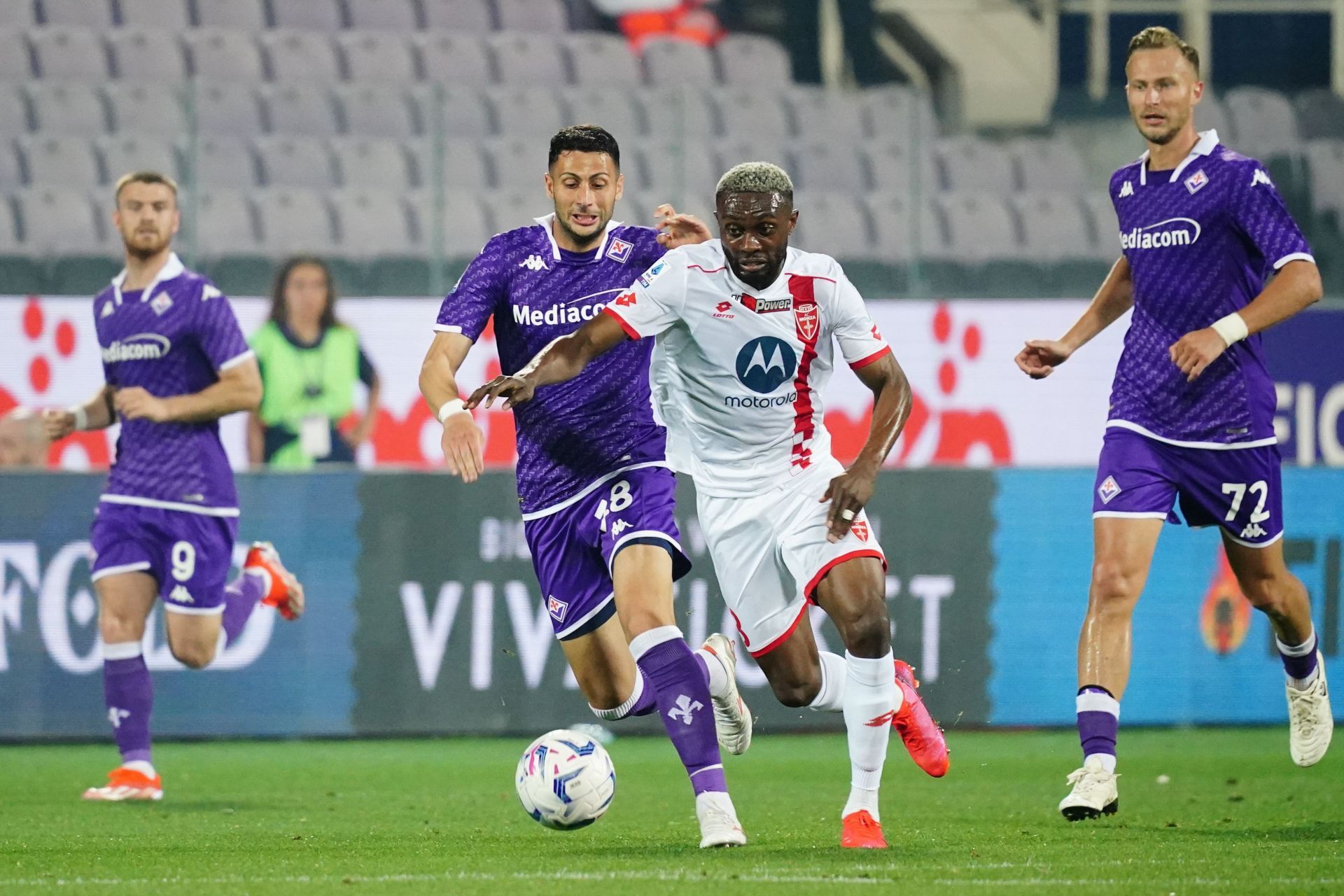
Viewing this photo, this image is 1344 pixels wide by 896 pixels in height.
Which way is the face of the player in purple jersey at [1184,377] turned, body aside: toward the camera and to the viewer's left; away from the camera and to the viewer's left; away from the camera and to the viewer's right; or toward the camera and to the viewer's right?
toward the camera and to the viewer's left

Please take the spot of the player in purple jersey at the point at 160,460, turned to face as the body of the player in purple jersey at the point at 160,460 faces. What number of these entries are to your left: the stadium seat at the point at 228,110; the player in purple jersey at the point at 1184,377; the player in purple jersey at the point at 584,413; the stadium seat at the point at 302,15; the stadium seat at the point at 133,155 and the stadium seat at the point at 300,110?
2

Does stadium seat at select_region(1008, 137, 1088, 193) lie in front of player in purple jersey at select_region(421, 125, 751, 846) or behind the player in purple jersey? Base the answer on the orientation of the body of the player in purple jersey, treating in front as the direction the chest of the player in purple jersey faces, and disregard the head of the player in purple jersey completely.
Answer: behind

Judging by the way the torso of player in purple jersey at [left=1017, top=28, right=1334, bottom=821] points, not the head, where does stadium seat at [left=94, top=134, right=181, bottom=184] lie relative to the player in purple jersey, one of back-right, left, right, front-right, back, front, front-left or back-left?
right

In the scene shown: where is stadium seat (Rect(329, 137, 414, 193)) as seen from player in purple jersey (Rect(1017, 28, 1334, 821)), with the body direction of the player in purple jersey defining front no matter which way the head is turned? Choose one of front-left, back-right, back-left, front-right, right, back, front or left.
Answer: right

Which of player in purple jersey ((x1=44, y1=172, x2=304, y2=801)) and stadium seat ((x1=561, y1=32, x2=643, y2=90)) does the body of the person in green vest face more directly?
the player in purple jersey

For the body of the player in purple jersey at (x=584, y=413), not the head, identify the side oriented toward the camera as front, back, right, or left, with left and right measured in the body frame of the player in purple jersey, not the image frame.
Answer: front

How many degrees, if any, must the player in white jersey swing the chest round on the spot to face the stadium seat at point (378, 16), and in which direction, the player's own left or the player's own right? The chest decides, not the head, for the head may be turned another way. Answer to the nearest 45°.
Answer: approximately 180°

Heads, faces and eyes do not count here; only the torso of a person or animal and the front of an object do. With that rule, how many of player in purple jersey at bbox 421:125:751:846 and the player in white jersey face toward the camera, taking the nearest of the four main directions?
2

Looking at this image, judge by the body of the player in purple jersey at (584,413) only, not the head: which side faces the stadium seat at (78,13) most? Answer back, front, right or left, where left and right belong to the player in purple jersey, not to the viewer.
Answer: back

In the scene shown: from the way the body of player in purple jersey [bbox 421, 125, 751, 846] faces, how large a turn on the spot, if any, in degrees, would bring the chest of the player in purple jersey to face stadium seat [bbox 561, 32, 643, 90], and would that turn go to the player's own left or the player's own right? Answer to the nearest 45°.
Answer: approximately 180°

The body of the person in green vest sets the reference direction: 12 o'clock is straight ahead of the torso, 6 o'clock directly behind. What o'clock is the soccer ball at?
The soccer ball is roughly at 12 o'clock from the person in green vest.

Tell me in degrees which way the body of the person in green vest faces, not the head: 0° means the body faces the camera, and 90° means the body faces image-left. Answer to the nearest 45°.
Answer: approximately 0°

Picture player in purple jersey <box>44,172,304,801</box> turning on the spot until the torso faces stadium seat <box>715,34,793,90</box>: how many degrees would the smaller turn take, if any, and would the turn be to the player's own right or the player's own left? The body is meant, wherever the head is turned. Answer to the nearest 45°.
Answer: approximately 180°

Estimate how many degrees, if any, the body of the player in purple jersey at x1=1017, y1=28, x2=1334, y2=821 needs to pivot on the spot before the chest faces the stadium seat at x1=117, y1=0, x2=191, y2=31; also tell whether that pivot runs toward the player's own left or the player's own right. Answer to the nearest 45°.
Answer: approximately 90° to the player's own right

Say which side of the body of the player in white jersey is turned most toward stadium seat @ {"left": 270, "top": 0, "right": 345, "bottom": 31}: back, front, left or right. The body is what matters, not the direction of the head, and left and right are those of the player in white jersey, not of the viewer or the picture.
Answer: back

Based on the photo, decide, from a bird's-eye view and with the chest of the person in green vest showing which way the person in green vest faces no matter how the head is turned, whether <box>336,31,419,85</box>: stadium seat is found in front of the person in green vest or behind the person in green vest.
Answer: behind
